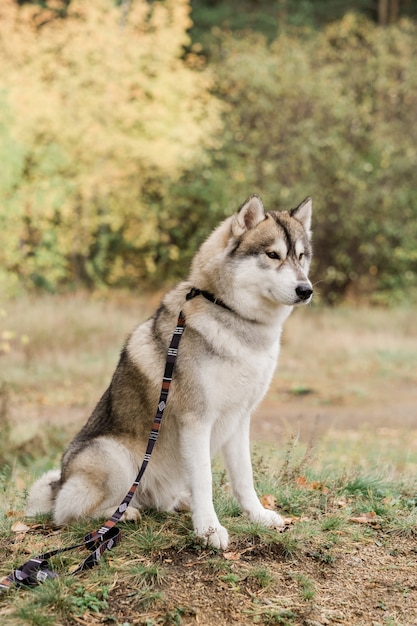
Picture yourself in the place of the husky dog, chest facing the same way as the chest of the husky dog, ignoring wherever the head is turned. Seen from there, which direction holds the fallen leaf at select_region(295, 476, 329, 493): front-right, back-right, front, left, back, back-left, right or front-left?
left

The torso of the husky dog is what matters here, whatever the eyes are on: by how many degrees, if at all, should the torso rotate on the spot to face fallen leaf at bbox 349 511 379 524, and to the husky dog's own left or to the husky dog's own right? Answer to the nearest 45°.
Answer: approximately 45° to the husky dog's own left

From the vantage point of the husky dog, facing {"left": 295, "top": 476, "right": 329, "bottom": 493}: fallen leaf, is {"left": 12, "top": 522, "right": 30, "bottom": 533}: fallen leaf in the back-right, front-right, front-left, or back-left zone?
back-left

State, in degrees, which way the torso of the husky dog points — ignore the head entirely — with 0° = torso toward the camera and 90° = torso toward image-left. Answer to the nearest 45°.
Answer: approximately 315°
